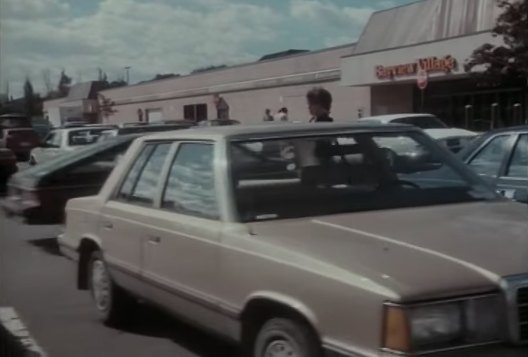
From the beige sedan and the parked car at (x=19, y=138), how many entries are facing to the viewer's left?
0

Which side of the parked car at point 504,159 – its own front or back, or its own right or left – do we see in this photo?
left

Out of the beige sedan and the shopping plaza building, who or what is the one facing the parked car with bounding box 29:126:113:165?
the shopping plaza building

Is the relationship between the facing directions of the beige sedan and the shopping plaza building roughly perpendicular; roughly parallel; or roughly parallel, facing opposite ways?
roughly perpendicular

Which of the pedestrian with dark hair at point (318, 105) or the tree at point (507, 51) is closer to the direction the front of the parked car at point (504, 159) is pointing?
the pedestrian with dark hair

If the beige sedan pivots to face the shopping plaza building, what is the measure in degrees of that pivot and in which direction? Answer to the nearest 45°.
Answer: approximately 135° to its left

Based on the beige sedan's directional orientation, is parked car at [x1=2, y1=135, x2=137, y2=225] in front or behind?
behind

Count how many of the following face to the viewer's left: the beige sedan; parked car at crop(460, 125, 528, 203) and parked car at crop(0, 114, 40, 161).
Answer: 1

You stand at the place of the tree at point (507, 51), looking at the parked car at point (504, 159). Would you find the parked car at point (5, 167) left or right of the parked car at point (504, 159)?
right

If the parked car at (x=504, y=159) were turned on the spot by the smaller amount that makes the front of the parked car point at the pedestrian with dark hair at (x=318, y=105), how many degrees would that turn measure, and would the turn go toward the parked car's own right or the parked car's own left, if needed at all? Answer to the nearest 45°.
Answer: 0° — it already faces them
